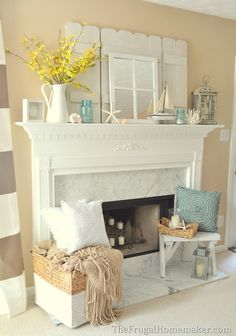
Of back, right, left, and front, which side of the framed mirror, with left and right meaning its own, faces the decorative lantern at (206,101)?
left

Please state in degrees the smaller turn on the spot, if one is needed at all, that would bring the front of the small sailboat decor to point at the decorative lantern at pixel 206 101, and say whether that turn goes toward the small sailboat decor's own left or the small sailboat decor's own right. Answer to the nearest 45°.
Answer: approximately 135° to the small sailboat decor's own right

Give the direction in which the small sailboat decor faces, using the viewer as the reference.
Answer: facing to the left of the viewer

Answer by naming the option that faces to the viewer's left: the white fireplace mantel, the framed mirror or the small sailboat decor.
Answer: the small sailboat decor

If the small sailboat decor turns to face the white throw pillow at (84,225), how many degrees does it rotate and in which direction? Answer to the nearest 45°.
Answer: approximately 45° to its left

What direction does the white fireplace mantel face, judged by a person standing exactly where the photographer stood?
facing the viewer and to the right of the viewer

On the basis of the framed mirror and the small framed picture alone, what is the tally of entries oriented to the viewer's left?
0

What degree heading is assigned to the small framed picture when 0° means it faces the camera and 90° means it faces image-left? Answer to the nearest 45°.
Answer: approximately 315°

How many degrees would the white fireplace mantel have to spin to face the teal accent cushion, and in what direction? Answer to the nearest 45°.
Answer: approximately 45° to its left

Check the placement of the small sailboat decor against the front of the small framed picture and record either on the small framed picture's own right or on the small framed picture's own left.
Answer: on the small framed picture's own left
